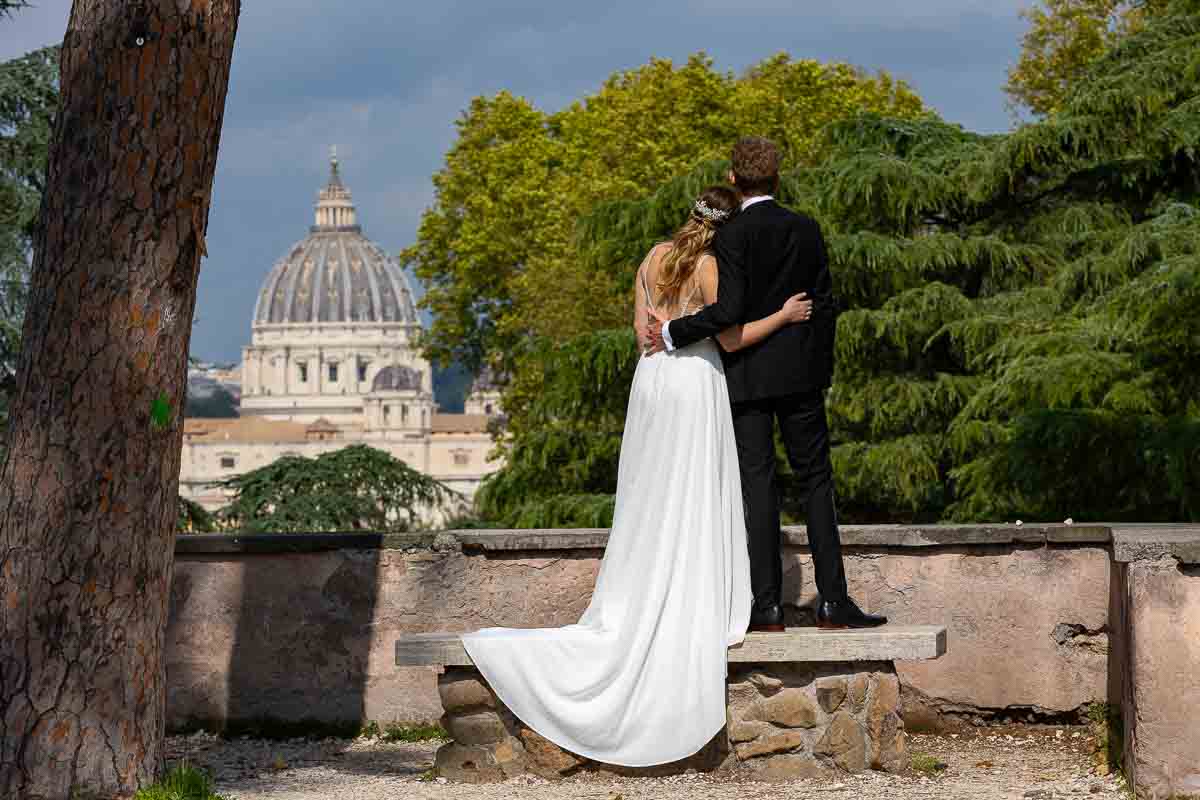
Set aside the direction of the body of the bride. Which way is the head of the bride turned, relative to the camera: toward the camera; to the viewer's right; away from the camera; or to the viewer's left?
away from the camera

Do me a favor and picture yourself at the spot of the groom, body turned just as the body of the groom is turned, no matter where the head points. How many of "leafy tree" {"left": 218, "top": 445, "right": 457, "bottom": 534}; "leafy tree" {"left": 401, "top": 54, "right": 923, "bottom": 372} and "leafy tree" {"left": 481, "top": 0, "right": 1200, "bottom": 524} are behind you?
0

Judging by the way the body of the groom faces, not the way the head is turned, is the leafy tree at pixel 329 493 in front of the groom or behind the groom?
in front

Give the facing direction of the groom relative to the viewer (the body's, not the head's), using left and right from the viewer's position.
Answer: facing away from the viewer

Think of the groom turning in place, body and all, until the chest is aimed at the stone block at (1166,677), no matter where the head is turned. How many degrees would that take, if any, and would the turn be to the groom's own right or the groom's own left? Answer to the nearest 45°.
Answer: approximately 90° to the groom's own right

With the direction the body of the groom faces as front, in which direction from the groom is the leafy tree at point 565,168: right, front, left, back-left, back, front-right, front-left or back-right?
front
